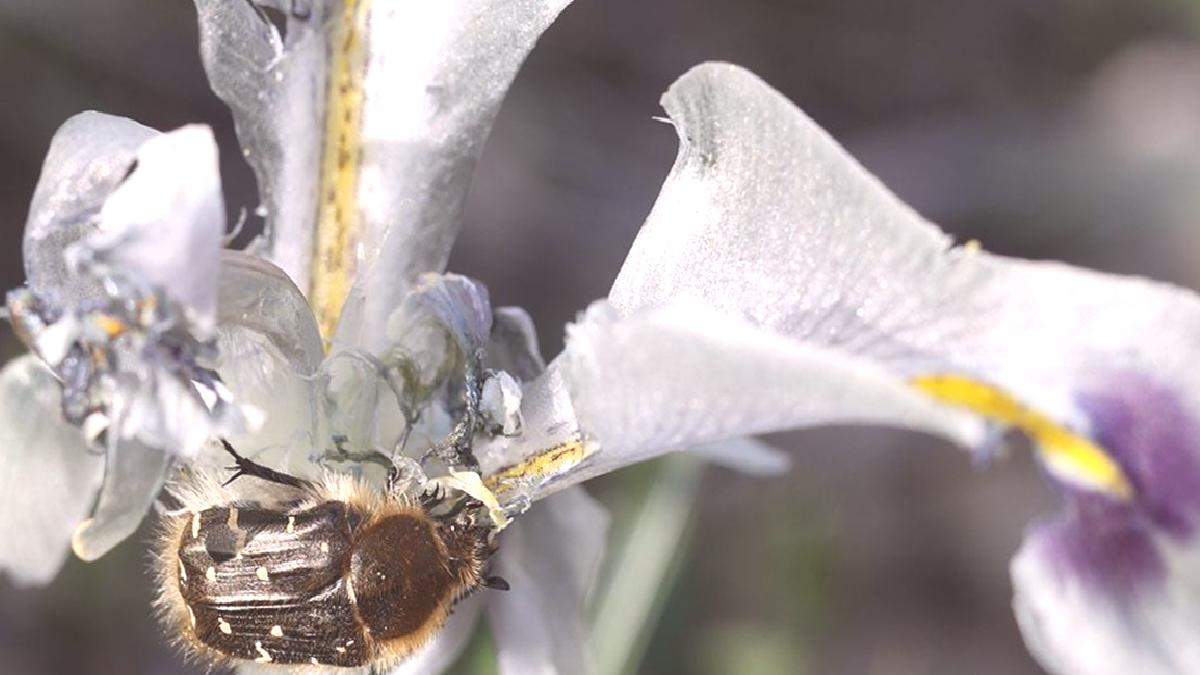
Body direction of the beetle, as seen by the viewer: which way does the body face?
to the viewer's right
